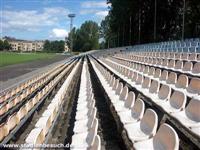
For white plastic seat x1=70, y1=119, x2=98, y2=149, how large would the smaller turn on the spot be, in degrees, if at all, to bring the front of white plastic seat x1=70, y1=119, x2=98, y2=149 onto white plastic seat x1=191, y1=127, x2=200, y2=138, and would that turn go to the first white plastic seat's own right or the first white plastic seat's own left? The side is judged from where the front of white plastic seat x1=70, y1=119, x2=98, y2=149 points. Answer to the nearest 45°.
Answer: approximately 180°

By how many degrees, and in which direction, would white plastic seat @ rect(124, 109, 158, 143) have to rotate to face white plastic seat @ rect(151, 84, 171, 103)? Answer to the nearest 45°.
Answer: approximately 135° to its right

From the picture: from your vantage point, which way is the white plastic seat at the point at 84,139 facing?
to the viewer's left

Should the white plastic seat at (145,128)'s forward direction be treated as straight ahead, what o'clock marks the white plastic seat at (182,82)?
the white plastic seat at (182,82) is roughly at 5 o'clock from the white plastic seat at (145,128).

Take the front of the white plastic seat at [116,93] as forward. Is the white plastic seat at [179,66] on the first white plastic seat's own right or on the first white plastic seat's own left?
on the first white plastic seat's own right

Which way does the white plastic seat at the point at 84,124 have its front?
to the viewer's left

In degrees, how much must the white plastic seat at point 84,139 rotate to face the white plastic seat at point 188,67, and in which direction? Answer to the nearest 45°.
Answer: approximately 135° to its right

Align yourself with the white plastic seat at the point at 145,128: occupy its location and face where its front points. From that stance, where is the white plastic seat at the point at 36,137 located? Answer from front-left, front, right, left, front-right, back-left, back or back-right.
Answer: front-right

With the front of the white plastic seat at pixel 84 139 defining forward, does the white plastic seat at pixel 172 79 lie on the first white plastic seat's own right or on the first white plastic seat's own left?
on the first white plastic seat's own right

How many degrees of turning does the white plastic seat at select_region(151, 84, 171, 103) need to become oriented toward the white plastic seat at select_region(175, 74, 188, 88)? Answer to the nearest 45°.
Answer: approximately 180°

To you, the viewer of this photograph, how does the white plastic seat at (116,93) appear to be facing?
facing to the left of the viewer

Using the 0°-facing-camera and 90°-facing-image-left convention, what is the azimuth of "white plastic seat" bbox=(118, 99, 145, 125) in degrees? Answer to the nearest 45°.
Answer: approximately 45°
